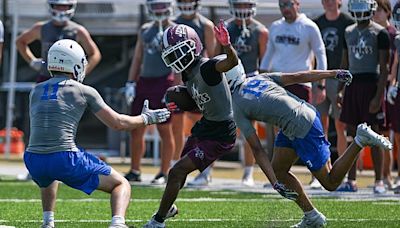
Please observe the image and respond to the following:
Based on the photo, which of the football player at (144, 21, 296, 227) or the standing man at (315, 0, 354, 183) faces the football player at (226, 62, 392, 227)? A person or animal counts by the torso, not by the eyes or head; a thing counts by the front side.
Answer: the standing man

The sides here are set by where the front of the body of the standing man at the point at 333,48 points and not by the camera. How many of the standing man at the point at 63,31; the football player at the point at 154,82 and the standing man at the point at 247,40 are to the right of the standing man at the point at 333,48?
3

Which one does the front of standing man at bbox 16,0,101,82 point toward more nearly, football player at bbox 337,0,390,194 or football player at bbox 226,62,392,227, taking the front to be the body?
the football player at bbox 226,62,392,227

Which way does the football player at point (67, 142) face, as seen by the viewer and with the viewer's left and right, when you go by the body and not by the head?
facing away from the viewer and to the right of the viewer

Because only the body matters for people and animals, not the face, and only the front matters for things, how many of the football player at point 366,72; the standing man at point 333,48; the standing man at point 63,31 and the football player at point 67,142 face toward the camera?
3

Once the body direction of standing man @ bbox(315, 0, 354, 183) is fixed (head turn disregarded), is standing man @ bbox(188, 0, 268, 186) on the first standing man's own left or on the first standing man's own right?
on the first standing man's own right

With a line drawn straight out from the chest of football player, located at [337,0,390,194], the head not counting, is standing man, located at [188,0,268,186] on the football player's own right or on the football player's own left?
on the football player's own right

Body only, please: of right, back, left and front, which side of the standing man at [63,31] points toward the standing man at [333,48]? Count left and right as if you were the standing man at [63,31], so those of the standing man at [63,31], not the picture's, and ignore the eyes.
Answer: left
